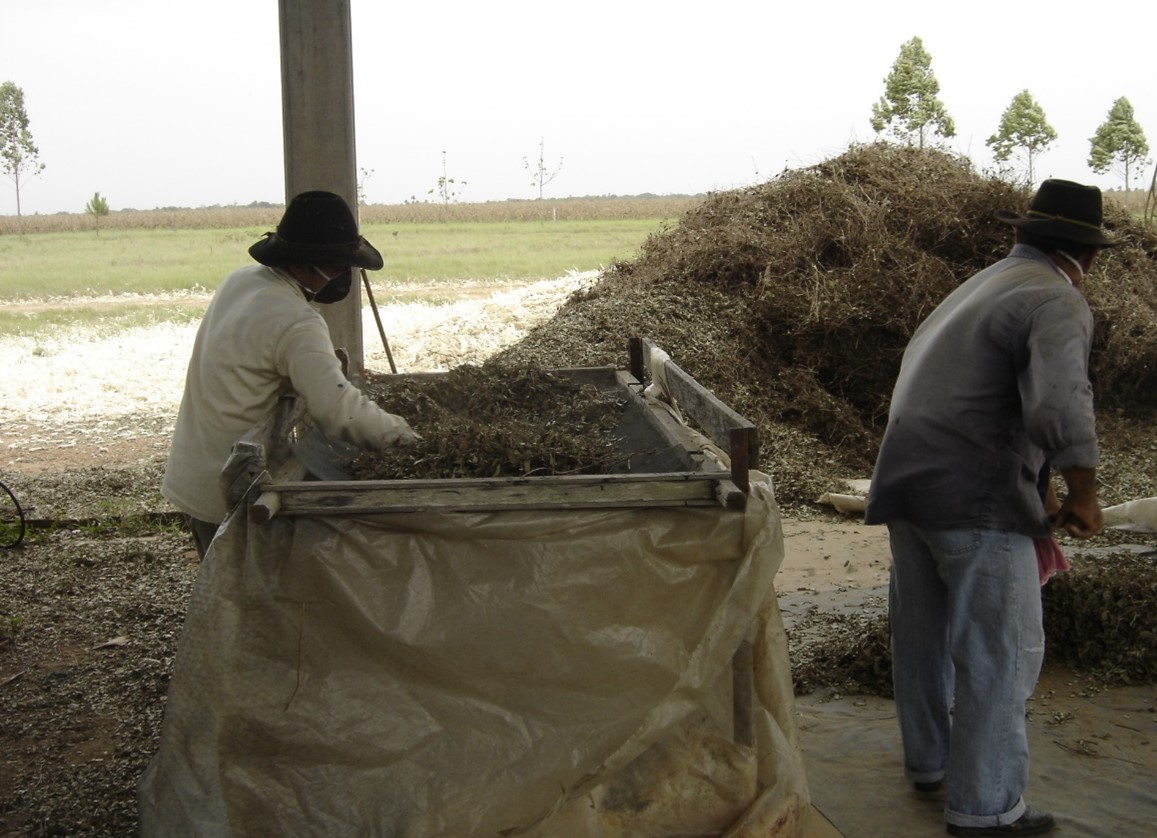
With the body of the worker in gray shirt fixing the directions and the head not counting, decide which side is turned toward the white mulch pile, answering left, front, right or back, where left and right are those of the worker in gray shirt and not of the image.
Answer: left

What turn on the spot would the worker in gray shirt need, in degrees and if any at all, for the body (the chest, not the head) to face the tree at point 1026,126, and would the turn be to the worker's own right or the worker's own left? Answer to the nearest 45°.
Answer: approximately 45° to the worker's own left

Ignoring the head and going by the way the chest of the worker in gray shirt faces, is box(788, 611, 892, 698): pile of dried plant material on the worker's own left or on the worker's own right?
on the worker's own left

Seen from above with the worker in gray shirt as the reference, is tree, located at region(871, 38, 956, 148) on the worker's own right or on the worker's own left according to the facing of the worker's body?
on the worker's own left

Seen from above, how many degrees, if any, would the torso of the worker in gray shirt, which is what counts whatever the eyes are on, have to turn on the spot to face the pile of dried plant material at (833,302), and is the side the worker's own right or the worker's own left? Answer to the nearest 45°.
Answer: approximately 45° to the worker's own left

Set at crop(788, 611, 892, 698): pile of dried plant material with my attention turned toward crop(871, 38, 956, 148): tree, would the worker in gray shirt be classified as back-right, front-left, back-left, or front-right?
back-right

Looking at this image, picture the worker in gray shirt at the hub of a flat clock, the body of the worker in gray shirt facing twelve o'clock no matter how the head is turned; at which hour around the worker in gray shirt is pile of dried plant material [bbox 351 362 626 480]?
The pile of dried plant material is roughly at 8 o'clock from the worker in gray shirt.

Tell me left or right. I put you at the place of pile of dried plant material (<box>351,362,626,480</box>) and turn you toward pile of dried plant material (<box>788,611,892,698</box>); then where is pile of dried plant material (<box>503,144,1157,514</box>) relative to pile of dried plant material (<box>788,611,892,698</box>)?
left

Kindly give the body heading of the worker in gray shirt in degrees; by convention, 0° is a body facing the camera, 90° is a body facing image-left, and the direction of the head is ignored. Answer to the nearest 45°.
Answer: approximately 225°

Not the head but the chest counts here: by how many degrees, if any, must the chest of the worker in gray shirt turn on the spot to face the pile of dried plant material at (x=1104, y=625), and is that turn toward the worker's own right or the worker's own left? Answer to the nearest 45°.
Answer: approximately 45° to the worker's own left
